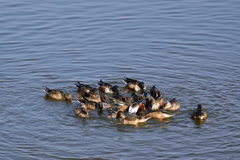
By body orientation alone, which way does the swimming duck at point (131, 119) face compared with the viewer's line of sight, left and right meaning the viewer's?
facing to the left of the viewer

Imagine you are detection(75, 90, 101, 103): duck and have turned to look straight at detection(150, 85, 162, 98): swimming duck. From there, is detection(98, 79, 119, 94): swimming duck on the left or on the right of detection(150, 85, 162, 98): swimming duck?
left

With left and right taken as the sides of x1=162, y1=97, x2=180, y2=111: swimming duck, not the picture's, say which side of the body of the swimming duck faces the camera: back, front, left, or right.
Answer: left

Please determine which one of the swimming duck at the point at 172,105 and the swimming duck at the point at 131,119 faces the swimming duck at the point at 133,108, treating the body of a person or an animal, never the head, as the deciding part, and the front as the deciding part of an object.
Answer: the swimming duck at the point at 172,105
